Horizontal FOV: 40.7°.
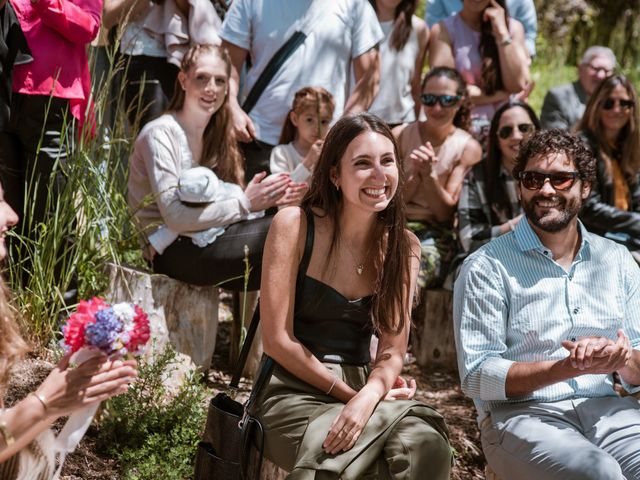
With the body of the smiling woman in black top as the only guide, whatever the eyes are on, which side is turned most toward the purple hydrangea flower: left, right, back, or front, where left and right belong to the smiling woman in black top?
right

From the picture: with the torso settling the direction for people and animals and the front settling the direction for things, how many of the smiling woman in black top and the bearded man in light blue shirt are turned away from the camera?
0

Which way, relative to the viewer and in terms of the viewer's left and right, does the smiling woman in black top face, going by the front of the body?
facing the viewer and to the right of the viewer

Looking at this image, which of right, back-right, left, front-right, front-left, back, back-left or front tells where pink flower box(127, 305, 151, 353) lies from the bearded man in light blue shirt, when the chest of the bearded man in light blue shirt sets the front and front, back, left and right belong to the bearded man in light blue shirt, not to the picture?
right

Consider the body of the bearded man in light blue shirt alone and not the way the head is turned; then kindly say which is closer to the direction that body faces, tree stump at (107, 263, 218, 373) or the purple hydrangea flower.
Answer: the purple hydrangea flower

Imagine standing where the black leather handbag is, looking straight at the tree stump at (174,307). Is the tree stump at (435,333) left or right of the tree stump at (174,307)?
right

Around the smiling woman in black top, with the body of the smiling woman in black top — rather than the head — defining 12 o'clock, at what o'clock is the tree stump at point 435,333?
The tree stump is roughly at 8 o'clock from the smiling woman in black top.

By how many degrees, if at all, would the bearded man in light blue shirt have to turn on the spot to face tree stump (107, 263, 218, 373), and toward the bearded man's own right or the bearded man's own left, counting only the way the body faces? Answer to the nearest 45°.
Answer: approximately 135° to the bearded man's own right

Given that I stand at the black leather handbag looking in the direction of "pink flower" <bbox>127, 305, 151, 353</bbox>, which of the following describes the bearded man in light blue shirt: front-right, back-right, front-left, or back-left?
back-left

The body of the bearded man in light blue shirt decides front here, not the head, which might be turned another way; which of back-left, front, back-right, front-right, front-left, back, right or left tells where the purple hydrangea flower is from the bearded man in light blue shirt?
right

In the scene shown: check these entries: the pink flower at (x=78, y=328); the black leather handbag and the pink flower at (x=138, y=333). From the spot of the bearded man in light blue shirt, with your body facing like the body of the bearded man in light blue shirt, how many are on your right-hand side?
3
